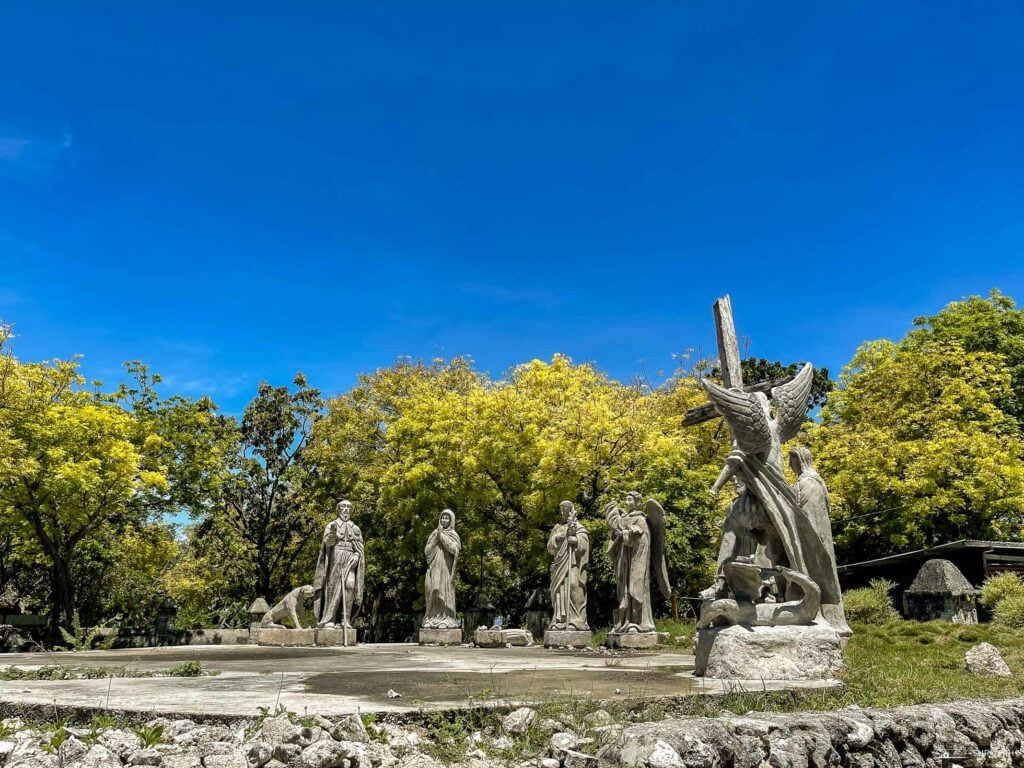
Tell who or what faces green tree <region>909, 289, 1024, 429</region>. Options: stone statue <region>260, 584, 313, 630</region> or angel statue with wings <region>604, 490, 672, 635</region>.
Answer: the stone statue

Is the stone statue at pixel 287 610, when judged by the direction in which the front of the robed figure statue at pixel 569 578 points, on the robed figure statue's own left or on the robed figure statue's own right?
on the robed figure statue's own right

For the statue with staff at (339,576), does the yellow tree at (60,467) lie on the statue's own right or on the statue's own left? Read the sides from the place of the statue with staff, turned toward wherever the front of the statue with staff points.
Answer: on the statue's own right

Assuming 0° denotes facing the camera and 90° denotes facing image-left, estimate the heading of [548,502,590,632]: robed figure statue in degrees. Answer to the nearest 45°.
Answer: approximately 0°

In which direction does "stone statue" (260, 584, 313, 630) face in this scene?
to the viewer's right

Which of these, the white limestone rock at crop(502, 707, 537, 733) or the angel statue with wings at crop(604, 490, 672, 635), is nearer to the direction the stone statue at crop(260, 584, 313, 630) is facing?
the angel statue with wings

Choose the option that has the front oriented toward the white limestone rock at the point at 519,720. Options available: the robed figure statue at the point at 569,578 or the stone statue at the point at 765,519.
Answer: the robed figure statue
